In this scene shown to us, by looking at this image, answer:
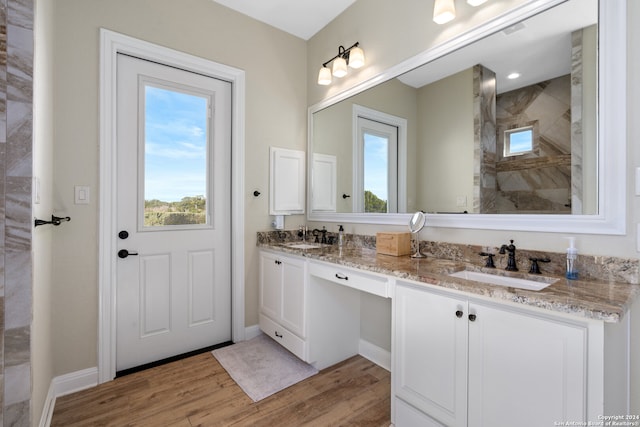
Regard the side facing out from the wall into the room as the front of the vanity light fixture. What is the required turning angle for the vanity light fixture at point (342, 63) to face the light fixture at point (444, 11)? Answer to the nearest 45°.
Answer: approximately 90° to its left

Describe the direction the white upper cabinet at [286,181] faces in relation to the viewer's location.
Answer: facing the viewer and to the right of the viewer

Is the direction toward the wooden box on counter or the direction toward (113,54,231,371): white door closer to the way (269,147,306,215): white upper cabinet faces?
the wooden box on counter

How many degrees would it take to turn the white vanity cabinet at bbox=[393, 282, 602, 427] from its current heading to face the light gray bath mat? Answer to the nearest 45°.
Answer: approximately 45° to its right

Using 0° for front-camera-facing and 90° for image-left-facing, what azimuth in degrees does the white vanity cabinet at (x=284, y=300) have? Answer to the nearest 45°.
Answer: approximately 45°

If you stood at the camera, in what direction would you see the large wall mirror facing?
facing the viewer and to the left of the viewer

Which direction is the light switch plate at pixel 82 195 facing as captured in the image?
toward the camera

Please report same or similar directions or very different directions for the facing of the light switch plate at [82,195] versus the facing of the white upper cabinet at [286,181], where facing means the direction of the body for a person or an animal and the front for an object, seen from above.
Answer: same or similar directions

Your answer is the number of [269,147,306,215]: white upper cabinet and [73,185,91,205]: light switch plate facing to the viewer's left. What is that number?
0

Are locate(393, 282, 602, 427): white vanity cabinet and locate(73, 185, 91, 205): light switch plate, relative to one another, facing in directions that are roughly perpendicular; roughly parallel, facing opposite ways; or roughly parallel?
roughly perpendicular

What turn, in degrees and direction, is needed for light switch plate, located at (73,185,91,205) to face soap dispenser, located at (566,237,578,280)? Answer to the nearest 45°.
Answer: approximately 45° to its left
